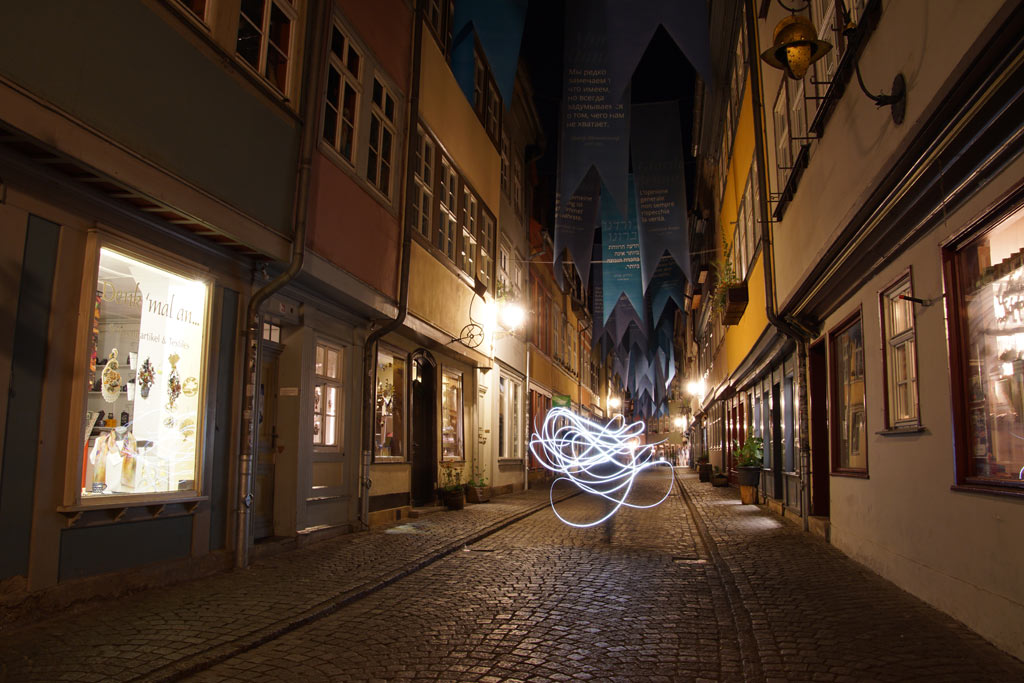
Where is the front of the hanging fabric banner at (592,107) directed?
toward the camera

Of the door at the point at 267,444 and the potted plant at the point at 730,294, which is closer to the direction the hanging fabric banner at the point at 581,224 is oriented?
the door

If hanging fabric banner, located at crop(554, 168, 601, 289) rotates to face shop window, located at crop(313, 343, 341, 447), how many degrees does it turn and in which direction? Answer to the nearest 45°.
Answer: approximately 45° to its right

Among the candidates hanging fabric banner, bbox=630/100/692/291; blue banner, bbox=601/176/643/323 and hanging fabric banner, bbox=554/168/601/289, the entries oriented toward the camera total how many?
3

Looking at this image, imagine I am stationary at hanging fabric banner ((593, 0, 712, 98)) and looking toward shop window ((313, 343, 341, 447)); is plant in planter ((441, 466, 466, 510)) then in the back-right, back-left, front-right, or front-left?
front-right

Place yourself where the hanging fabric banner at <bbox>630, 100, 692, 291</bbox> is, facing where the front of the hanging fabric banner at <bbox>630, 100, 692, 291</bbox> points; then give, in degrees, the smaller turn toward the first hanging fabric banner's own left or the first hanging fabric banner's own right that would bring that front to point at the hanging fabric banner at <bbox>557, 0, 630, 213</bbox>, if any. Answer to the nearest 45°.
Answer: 0° — it already faces it

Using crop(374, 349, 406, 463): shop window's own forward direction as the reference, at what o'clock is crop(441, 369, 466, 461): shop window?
crop(441, 369, 466, 461): shop window is roughly at 8 o'clock from crop(374, 349, 406, 463): shop window.

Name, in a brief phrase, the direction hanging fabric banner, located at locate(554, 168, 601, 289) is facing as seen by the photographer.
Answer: facing the viewer

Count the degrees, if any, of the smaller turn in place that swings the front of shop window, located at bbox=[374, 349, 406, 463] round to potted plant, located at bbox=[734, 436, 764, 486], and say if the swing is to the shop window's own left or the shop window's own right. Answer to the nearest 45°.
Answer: approximately 45° to the shop window's own left

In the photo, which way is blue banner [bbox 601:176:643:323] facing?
toward the camera

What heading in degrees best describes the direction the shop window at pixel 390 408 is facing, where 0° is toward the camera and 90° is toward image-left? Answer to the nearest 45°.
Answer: approximately 315°

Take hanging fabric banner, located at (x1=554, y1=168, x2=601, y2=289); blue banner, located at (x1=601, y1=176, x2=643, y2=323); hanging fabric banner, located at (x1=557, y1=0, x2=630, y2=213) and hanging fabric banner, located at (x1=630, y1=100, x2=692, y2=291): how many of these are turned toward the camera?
4

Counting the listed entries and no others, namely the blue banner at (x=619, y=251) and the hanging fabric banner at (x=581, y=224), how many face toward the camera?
2

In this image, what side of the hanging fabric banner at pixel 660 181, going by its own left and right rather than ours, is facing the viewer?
front
